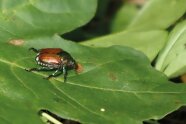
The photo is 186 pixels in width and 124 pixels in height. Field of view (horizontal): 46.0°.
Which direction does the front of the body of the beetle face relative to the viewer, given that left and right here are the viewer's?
facing to the right of the viewer

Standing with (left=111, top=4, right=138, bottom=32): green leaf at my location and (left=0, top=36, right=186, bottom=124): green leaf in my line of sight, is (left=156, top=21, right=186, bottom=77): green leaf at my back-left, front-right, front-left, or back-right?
front-left

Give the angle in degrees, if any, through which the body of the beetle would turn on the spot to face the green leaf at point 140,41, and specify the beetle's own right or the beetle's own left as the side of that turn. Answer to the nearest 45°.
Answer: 0° — it already faces it

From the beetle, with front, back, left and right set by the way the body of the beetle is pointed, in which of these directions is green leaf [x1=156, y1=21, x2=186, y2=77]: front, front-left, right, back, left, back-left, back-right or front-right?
front

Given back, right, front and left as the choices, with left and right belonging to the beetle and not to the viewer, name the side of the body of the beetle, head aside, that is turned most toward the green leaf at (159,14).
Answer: front
